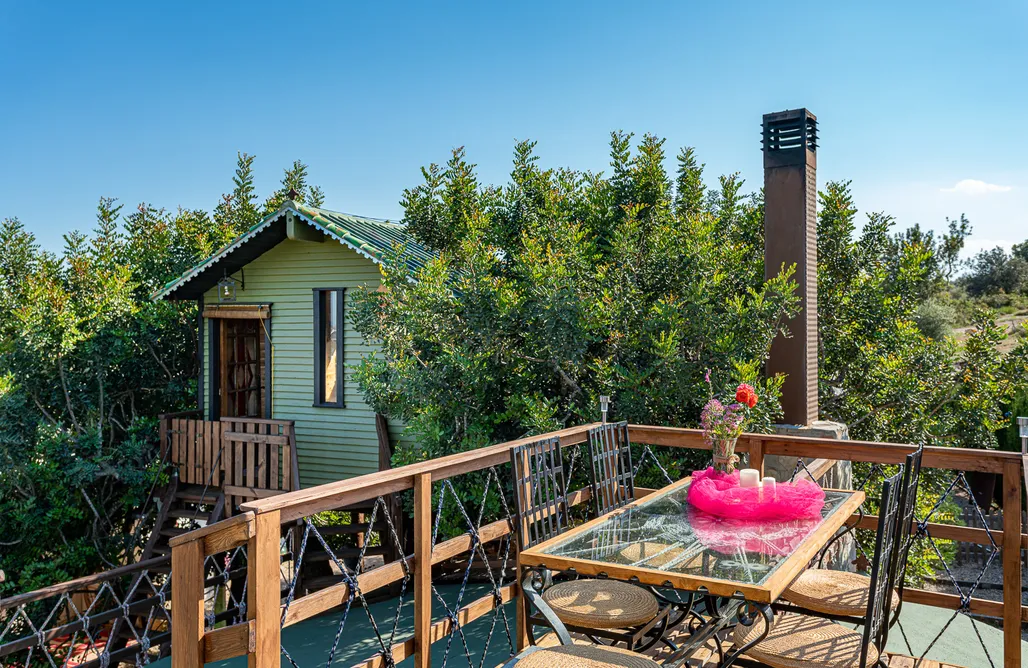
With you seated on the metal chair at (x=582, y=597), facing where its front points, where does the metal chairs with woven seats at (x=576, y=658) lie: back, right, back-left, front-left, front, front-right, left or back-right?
front-right

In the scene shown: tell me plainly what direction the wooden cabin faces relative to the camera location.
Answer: facing the viewer and to the left of the viewer

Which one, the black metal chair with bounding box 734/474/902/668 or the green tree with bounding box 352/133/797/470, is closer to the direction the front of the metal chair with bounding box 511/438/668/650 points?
the black metal chair

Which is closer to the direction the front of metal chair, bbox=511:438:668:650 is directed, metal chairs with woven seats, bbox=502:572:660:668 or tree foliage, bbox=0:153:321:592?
the metal chairs with woven seats

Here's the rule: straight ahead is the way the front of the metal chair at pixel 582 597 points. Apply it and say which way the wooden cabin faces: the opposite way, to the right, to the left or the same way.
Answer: to the right

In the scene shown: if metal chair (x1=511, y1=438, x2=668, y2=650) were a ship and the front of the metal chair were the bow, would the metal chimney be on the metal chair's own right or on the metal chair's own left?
on the metal chair's own left

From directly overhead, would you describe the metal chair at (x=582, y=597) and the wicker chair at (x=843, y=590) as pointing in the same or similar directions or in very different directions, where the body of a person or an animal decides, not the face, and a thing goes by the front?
very different directions

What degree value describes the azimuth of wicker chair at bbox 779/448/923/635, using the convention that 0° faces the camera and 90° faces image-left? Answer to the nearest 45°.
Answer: approximately 90°

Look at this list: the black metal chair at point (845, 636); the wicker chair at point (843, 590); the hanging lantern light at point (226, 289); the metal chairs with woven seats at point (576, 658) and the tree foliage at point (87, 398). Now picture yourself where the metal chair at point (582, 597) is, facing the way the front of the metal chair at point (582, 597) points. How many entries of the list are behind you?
2

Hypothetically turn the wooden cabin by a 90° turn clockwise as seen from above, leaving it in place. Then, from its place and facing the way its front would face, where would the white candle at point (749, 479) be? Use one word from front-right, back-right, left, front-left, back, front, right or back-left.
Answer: back-left

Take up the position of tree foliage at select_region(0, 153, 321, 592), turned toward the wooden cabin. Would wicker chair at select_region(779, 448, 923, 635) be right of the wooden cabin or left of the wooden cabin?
right

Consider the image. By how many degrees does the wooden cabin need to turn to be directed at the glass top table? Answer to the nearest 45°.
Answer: approximately 45° to its left

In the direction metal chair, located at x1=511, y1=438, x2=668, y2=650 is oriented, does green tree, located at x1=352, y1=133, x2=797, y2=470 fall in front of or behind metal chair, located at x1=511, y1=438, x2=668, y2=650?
behind

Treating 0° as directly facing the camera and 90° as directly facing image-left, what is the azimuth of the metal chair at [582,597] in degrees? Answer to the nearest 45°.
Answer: approximately 315°

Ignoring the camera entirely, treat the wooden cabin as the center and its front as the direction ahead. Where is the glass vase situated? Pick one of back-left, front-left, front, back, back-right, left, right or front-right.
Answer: front-left

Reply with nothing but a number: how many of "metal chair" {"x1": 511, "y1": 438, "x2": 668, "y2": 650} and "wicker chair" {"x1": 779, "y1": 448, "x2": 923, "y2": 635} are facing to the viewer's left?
1

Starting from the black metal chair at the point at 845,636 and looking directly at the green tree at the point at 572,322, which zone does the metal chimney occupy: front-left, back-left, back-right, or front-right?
front-right

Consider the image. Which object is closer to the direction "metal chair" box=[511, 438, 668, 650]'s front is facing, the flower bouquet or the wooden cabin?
the flower bouquet
